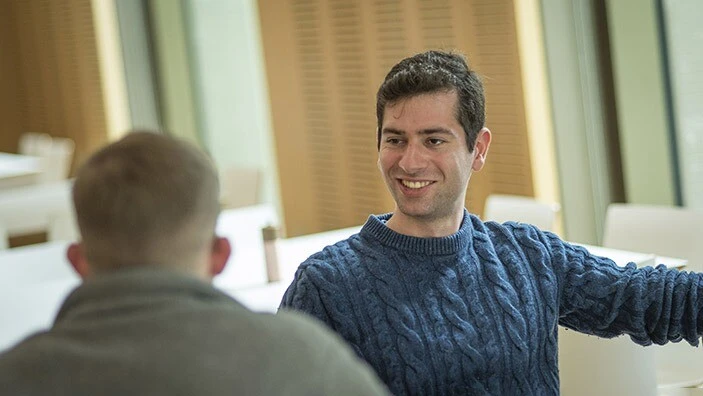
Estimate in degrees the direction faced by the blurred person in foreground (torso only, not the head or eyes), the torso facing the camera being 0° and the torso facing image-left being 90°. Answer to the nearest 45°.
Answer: approximately 180°

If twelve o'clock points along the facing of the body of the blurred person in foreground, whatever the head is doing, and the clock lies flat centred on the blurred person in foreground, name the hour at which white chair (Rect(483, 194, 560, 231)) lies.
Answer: The white chair is roughly at 1 o'clock from the blurred person in foreground.

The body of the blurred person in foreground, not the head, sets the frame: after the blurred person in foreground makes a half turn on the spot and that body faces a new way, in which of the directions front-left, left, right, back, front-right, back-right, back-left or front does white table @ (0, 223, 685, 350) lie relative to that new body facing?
back

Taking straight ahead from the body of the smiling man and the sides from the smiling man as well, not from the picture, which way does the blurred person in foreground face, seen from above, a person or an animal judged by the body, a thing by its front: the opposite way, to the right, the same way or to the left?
the opposite way

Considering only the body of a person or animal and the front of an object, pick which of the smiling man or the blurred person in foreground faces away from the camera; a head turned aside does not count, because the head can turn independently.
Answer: the blurred person in foreground

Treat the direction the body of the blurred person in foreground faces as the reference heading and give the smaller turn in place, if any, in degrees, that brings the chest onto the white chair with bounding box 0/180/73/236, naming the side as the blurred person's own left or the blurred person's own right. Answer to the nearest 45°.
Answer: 0° — they already face it

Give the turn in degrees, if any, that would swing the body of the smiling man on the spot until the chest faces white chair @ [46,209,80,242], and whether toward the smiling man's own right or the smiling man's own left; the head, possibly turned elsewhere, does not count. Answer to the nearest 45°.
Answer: approximately 135° to the smiling man's own right

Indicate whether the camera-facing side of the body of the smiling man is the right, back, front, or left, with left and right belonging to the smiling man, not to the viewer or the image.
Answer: front

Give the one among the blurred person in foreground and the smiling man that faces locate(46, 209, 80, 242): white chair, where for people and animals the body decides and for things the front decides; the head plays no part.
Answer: the blurred person in foreground

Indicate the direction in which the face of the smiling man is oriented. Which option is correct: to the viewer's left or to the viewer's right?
to the viewer's left

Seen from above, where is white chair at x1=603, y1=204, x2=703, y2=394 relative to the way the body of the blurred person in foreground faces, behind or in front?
in front

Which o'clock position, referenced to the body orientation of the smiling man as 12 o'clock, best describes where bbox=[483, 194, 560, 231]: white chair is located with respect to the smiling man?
The white chair is roughly at 6 o'clock from the smiling man.

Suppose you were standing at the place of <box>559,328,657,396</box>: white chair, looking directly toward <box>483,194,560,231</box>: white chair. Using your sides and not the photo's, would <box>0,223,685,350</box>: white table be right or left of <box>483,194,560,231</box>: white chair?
left

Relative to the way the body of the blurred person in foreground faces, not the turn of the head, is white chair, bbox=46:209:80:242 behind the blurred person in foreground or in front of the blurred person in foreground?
in front
